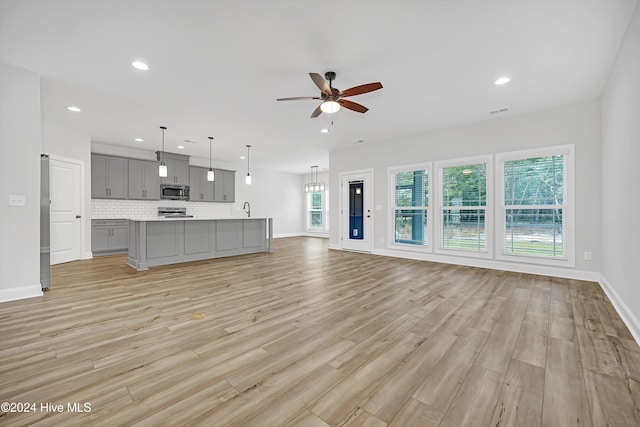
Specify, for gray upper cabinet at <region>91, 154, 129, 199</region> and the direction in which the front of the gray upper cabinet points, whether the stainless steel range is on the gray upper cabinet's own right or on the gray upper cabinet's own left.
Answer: on the gray upper cabinet's own left

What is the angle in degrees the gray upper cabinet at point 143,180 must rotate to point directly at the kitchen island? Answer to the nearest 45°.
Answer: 0° — it already faces it

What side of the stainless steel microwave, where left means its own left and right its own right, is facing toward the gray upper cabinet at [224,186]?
left

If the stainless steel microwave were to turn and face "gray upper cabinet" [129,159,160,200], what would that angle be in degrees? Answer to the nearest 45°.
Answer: approximately 90° to its right

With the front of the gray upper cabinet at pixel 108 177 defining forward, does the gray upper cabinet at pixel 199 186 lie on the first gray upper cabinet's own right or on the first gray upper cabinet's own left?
on the first gray upper cabinet's own left
